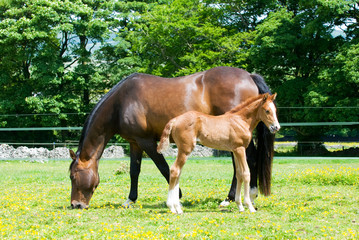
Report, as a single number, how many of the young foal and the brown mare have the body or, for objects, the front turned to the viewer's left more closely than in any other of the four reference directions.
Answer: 1

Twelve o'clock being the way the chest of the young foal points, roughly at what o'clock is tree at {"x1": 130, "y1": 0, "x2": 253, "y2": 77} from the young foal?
The tree is roughly at 9 o'clock from the young foal.

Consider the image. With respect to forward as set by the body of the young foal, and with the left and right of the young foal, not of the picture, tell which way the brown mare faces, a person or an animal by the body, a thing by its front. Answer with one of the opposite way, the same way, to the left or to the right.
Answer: the opposite way

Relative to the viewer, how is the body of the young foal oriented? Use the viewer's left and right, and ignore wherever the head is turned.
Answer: facing to the right of the viewer

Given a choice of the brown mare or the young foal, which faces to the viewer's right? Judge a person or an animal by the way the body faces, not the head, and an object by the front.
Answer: the young foal

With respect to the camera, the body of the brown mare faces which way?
to the viewer's left

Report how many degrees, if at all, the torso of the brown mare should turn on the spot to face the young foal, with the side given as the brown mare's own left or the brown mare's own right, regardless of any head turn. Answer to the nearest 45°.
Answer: approximately 135° to the brown mare's own left

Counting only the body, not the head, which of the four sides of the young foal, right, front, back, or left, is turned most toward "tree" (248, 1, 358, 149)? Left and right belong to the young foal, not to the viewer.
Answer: left
